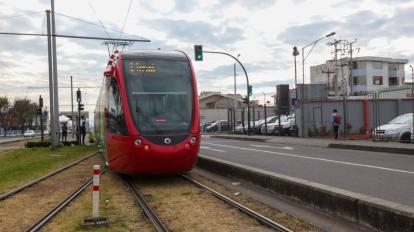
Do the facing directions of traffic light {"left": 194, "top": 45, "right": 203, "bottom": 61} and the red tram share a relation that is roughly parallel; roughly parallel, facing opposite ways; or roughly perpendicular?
roughly parallel

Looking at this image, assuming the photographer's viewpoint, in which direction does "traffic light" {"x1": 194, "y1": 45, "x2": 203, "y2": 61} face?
facing the viewer

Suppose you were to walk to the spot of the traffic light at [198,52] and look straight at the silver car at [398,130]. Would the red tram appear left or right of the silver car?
right

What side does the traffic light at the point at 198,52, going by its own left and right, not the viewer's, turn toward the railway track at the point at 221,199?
front

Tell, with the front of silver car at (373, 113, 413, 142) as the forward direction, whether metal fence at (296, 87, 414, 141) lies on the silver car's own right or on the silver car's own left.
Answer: on the silver car's own right

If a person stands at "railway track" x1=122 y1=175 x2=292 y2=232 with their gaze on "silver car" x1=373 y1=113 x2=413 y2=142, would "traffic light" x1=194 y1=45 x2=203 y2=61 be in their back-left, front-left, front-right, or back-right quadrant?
front-left

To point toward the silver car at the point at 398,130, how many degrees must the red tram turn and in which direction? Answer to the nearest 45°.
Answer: approximately 135° to its left

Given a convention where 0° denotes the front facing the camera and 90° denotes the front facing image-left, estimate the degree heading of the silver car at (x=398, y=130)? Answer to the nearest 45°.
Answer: approximately 45°

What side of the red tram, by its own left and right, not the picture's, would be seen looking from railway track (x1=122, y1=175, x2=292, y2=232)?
front

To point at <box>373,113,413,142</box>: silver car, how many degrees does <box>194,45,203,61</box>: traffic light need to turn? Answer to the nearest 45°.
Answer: approximately 45° to its left

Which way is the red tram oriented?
toward the camera

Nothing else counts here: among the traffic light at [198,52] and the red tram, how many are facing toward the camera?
2
